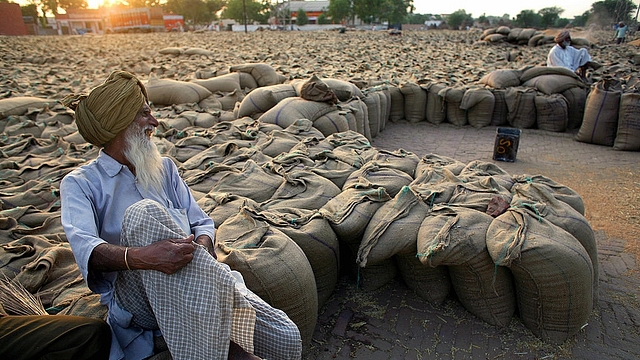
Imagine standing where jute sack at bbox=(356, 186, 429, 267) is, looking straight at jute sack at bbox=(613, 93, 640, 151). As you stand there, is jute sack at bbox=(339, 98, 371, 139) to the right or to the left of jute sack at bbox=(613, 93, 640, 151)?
left

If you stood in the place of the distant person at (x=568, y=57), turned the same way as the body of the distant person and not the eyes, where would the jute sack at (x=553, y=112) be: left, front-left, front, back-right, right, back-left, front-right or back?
front-right

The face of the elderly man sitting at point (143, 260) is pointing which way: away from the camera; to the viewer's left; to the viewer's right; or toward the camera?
to the viewer's right

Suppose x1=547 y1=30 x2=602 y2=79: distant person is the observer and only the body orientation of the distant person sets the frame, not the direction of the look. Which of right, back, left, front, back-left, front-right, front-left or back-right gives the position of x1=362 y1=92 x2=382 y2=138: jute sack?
right

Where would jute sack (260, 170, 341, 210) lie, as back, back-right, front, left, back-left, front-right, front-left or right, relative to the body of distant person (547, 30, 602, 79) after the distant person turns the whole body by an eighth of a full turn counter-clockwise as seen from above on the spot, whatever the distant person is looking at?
right

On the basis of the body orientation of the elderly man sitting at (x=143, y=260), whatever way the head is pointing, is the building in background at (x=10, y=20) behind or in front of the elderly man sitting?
behind

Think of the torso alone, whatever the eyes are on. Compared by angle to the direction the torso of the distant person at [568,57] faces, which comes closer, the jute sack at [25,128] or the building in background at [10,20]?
the jute sack

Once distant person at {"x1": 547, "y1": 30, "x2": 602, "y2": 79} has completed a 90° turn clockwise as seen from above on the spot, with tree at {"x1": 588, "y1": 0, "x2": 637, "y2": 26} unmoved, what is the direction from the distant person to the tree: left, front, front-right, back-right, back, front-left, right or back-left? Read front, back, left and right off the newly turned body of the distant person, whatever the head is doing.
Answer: back-right

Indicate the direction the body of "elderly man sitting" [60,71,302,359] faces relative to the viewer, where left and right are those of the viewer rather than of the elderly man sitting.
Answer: facing the viewer and to the right of the viewer

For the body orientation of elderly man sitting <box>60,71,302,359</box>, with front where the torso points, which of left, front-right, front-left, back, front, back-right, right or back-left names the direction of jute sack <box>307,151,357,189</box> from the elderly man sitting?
left

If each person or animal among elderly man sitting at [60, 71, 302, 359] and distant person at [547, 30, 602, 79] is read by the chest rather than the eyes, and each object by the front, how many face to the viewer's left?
0

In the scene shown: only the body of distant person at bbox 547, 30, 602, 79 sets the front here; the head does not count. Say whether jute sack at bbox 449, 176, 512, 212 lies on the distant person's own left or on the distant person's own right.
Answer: on the distant person's own right

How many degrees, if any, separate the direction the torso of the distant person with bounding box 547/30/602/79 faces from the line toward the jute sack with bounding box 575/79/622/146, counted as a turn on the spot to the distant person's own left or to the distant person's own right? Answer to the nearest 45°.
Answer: approximately 45° to the distant person's own right
